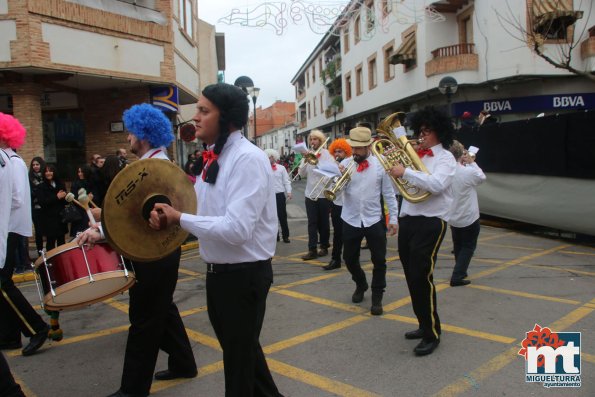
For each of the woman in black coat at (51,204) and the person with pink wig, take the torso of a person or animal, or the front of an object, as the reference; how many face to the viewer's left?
1

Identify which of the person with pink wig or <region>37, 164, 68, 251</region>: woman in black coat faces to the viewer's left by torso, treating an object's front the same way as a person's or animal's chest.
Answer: the person with pink wig

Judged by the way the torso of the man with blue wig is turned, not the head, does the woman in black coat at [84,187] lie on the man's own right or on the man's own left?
on the man's own right

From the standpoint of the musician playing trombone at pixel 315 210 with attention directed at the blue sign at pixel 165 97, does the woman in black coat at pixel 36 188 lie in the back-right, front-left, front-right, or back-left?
front-left

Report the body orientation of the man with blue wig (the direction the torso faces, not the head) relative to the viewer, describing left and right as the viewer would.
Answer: facing to the left of the viewer

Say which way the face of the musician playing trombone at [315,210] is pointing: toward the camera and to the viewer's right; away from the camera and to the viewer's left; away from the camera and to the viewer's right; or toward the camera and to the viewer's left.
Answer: toward the camera and to the viewer's left

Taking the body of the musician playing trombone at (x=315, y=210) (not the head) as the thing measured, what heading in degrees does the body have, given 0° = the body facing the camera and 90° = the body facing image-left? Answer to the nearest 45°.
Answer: approximately 45°

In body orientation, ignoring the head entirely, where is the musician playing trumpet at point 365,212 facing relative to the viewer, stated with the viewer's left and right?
facing the viewer and to the left of the viewer

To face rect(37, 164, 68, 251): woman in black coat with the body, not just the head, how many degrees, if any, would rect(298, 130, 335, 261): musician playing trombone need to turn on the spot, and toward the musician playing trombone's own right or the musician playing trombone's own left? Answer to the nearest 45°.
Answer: approximately 45° to the musician playing trombone's own right

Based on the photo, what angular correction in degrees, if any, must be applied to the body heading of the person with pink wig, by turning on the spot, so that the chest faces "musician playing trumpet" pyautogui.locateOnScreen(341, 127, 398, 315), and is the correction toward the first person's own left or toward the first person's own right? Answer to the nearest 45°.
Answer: approximately 180°

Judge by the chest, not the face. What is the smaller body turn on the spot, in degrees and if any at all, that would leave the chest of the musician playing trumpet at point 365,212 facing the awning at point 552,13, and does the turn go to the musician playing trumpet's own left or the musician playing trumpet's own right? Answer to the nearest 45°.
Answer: approximately 180°

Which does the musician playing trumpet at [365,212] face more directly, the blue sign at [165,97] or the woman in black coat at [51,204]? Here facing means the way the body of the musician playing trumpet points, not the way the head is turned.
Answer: the woman in black coat

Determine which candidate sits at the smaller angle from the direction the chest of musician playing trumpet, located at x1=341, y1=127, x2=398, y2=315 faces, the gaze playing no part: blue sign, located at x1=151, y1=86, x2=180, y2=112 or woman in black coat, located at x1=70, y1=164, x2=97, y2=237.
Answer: the woman in black coat

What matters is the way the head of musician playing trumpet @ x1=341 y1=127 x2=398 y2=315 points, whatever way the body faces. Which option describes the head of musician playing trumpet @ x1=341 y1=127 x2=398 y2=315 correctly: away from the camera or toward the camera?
toward the camera
